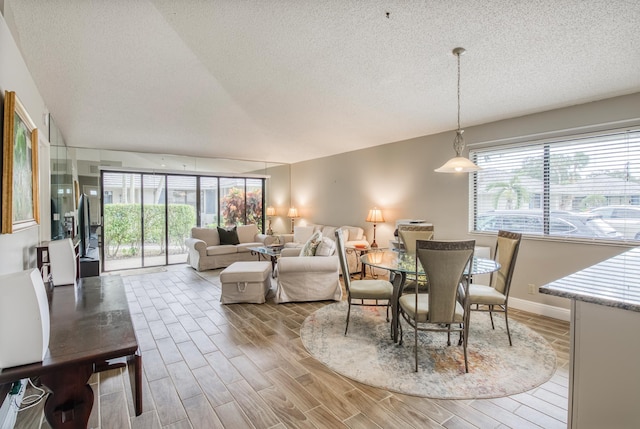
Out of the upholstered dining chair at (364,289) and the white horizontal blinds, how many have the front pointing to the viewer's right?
1

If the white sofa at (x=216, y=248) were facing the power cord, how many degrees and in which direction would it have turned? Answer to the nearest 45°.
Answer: approximately 45° to its right

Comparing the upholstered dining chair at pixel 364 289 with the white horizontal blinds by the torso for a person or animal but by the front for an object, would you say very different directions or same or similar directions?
very different directions

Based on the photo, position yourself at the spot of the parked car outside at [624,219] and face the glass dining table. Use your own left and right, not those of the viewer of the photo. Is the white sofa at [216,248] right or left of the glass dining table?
right

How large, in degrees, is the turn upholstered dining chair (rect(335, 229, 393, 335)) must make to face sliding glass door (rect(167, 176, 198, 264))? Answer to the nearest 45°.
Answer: approximately 135° to its left

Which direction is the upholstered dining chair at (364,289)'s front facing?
to the viewer's right

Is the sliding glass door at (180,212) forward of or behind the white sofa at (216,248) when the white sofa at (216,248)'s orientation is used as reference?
behind

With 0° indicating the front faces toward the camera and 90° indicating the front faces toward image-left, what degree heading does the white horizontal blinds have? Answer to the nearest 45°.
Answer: approximately 45°

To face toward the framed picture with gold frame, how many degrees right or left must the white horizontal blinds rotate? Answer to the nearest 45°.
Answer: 0° — it already faces it

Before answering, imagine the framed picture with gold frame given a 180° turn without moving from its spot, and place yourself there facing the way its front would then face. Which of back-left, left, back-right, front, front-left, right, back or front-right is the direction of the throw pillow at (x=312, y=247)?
back-right

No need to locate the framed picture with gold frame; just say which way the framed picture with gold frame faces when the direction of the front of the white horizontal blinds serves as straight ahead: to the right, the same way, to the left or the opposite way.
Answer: the opposite way

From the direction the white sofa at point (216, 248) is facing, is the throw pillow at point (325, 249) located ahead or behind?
ahead

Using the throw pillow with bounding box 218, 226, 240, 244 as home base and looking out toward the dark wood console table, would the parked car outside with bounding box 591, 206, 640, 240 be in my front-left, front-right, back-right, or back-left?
front-left
